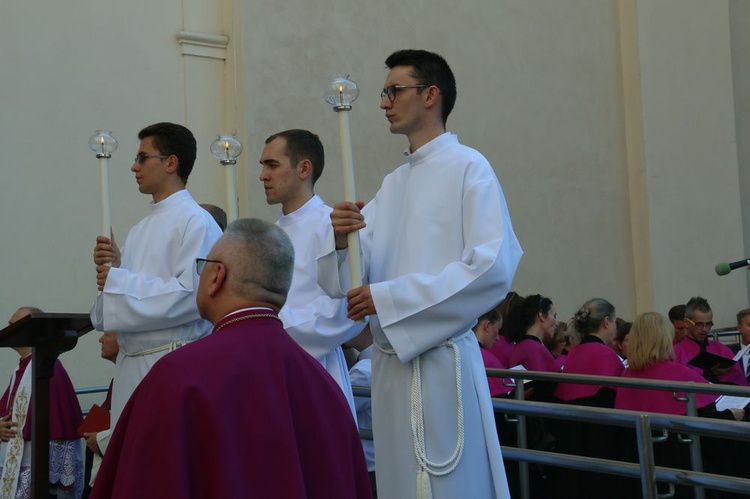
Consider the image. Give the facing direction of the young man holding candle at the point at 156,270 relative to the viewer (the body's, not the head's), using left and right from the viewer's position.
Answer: facing to the left of the viewer

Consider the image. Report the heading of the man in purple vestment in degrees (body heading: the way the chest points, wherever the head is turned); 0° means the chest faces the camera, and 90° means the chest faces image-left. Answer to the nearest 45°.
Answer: approximately 135°

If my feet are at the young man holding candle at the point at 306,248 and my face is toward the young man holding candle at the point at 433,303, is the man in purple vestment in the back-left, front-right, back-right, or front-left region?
front-right

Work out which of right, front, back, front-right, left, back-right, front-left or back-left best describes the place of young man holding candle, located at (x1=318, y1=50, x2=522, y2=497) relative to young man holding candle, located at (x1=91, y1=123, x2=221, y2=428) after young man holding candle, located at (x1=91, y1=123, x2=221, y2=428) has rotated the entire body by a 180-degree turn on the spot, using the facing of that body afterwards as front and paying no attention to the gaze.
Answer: front-right
